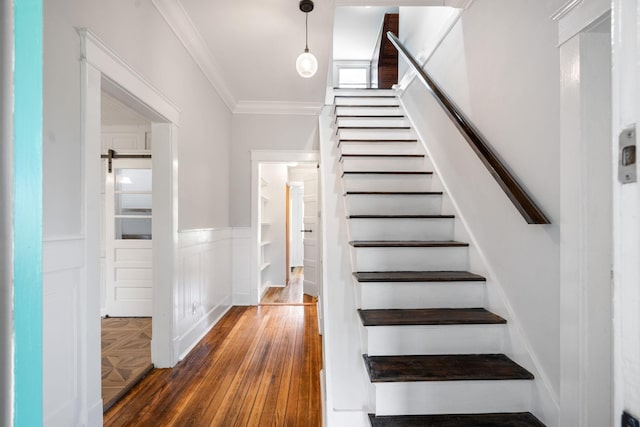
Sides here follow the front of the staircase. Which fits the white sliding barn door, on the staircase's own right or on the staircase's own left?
on the staircase's own right

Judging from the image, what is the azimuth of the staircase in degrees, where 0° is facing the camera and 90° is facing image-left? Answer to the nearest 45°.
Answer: approximately 0°

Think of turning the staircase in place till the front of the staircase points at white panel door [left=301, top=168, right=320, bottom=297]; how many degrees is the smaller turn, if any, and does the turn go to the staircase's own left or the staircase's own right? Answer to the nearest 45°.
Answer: approximately 135° to the staircase's own right
